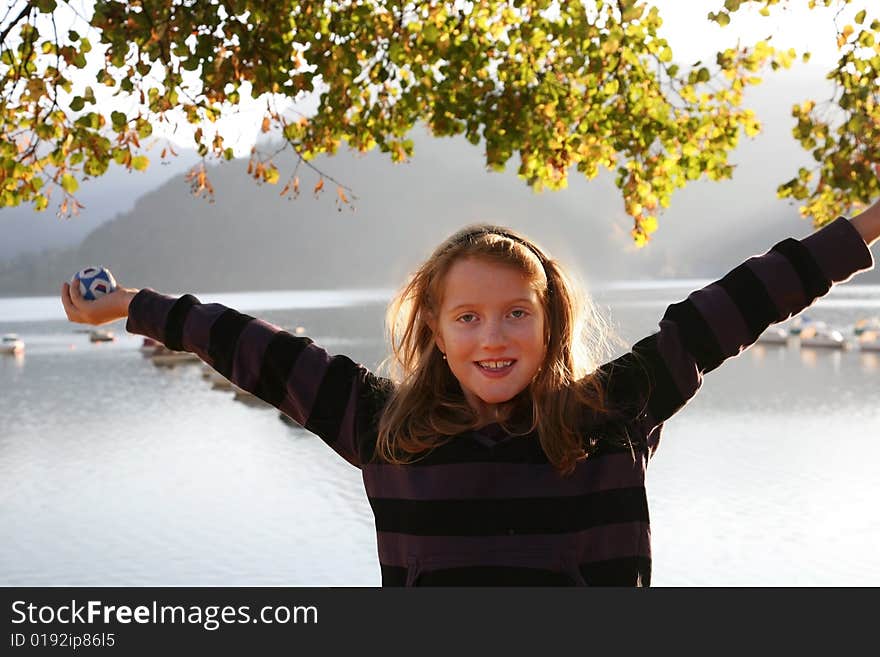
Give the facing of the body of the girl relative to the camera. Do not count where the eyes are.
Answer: toward the camera

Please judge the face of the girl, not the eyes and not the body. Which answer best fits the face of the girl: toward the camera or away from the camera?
toward the camera
